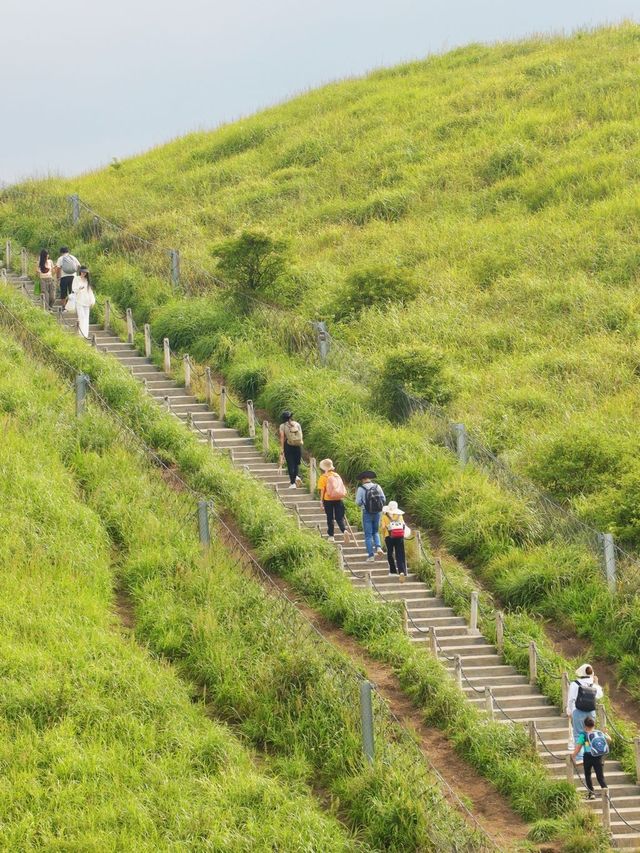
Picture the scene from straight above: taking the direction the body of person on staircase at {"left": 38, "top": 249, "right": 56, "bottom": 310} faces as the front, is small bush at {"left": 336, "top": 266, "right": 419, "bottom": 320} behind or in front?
behind

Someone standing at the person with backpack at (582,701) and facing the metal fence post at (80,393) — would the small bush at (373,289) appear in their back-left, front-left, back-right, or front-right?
front-right

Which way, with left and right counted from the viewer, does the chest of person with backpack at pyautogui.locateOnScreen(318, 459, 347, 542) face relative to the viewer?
facing away from the viewer and to the left of the viewer

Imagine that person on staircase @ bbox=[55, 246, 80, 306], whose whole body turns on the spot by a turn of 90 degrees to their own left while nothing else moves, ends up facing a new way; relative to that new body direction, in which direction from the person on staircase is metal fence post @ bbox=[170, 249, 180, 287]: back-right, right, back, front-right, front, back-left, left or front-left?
back

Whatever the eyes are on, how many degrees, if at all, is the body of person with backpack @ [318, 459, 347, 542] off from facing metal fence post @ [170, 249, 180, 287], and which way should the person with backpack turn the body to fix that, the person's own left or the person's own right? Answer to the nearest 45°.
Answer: approximately 45° to the person's own right

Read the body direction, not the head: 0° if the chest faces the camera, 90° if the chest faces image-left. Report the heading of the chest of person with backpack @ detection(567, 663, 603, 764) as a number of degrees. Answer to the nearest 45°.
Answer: approximately 135°

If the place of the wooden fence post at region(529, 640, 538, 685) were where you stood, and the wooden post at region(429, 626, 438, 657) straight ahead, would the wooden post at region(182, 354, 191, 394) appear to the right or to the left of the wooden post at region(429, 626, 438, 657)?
right

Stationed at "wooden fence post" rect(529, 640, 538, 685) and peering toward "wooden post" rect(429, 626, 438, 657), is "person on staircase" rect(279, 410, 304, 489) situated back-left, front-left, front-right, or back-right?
front-right

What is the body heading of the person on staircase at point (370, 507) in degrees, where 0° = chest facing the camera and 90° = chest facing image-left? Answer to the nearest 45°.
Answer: approximately 135°

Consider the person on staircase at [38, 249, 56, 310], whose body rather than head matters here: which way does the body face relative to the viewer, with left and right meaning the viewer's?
facing away from the viewer and to the left of the viewer

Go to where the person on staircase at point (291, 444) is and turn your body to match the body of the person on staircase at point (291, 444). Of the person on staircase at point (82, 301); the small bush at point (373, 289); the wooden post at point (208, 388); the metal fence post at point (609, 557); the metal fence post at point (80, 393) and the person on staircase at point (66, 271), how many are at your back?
1

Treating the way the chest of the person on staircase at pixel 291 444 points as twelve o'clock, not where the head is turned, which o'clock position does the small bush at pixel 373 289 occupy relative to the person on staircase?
The small bush is roughly at 2 o'clock from the person on staircase.

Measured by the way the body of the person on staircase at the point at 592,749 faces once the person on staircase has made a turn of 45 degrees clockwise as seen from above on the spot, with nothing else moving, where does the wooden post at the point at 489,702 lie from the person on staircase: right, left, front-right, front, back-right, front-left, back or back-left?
front-left

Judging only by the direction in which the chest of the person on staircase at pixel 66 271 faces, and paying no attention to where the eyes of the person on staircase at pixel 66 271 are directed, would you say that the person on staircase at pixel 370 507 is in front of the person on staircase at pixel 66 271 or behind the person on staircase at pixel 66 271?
behind

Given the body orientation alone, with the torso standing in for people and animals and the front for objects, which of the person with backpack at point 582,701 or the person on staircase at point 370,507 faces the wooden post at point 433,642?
the person with backpack

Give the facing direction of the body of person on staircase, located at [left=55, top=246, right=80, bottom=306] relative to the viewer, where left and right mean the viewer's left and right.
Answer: facing away from the viewer and to the left of the viewer

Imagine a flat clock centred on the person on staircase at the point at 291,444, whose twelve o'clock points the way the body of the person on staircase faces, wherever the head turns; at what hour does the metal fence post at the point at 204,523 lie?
The metal fence post is roughly at 8 o'clock from the person on staircase.

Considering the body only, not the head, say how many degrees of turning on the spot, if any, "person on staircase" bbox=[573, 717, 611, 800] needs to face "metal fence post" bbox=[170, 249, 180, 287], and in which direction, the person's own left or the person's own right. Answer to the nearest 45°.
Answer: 0° — they already face it

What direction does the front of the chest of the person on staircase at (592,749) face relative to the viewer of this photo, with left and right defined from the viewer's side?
facing away from the viewer and to the left of the viewer

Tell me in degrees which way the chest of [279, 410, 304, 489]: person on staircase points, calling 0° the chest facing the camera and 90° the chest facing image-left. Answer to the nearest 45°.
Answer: approximately 135°
